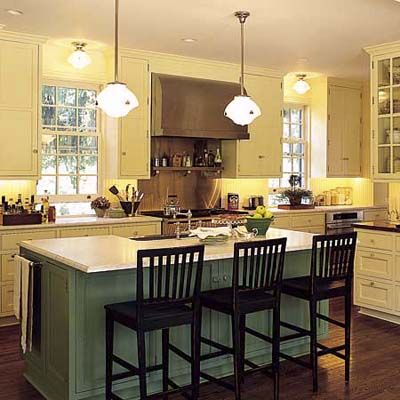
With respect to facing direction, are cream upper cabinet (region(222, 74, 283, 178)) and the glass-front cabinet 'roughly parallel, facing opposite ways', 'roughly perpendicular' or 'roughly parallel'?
roughly perpendicular

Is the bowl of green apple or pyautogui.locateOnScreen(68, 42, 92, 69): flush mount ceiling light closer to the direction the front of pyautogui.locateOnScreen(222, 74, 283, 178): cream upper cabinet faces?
the bowl of green apple

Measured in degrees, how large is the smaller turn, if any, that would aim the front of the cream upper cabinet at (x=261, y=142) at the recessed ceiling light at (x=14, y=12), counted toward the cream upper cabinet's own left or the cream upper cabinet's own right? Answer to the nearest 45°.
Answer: approximately 90° to the cream upper cabinet's own right

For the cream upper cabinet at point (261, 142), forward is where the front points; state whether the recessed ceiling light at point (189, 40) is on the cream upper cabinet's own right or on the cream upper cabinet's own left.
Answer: on the cream upper cabinet's own right

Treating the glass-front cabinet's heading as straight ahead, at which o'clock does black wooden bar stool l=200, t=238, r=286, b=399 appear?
The black wooden bar stool is roughly at 11 o'clock from the glass-front cabinet.

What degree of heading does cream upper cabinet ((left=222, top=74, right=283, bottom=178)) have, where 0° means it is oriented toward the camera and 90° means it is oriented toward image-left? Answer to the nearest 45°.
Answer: approximately 315°

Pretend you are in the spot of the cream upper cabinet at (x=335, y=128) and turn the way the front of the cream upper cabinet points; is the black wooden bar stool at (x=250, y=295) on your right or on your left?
on your right

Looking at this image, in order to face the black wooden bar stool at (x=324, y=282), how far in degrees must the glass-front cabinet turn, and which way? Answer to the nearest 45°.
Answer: approximately 45° to its left

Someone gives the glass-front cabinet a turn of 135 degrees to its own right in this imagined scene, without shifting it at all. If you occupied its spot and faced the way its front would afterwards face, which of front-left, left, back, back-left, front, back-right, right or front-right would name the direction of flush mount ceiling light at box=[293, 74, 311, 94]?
front-left

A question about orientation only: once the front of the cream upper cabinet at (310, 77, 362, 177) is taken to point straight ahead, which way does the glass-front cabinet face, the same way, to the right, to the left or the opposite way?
to the right

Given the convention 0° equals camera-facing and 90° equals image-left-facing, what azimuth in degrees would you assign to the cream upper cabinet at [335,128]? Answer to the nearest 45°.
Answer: approximately 315°
